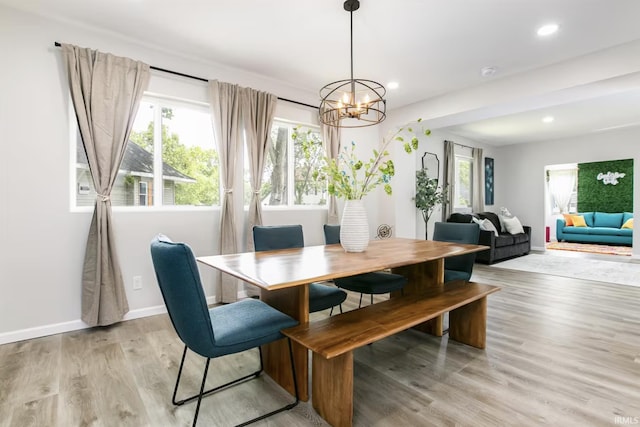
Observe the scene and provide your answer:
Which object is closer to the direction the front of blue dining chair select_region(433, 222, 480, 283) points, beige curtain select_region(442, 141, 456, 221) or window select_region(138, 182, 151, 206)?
the window

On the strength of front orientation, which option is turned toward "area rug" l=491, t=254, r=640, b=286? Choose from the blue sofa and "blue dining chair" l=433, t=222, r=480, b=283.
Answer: the blue sofa

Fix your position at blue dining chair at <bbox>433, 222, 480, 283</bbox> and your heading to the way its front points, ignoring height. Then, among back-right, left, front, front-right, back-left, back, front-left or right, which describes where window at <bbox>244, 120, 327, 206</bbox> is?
front-right

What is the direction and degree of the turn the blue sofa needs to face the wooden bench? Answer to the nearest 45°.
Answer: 0° — it already faces it

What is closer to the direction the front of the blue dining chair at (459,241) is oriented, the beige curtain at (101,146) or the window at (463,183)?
the beige curtain

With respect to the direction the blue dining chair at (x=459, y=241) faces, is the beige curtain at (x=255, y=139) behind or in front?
in front

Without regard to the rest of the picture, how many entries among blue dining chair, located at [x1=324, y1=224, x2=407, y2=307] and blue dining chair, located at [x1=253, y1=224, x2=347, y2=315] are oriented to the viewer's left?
0

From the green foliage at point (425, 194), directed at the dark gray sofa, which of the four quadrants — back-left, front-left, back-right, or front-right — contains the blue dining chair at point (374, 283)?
back-right

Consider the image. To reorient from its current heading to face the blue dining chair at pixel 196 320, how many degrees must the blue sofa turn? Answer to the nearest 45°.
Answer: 0° — it already faces it

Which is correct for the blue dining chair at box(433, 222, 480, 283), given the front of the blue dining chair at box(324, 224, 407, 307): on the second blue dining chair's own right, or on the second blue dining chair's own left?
on the second blue dining chair's own left

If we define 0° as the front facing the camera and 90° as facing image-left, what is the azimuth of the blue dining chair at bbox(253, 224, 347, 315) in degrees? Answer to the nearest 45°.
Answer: approximately 315°

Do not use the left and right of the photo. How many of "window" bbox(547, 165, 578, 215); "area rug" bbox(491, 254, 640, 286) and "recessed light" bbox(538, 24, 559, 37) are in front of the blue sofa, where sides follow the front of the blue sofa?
2

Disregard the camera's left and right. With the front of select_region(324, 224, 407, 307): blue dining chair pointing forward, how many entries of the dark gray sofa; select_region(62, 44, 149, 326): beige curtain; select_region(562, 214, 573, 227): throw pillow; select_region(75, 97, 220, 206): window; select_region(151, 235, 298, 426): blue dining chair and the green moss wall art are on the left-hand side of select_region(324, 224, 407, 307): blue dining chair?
3

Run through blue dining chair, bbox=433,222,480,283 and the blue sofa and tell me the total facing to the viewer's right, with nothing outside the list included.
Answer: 0

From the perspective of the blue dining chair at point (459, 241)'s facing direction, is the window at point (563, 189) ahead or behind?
behind
